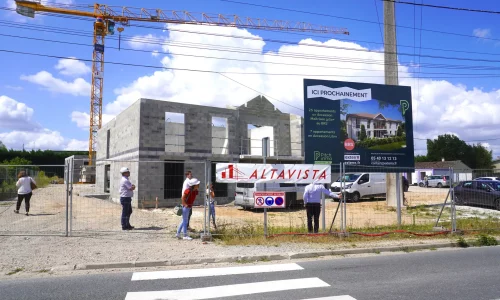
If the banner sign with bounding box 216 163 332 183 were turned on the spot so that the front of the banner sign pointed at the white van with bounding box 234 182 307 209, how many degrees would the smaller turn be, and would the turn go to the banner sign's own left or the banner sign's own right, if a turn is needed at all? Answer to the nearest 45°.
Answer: approximately 180°

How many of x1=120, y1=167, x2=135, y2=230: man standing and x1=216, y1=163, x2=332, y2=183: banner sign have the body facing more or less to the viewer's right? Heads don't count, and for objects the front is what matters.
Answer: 1

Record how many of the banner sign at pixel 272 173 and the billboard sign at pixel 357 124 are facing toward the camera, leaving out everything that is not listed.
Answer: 2

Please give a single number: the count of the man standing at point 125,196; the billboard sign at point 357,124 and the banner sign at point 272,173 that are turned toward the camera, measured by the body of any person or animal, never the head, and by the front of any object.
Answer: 2

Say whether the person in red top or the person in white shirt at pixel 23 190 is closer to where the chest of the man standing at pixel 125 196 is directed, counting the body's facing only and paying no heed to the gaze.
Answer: the person in red top

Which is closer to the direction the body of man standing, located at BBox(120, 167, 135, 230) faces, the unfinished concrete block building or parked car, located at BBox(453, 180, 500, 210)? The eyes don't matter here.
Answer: the parked car

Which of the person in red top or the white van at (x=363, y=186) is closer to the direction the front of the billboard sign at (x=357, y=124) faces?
the person in red top

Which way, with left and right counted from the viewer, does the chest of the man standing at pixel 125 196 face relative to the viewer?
facing to the right of the viewer

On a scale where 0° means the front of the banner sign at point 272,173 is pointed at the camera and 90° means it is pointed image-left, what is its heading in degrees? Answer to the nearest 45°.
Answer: approximately 0°

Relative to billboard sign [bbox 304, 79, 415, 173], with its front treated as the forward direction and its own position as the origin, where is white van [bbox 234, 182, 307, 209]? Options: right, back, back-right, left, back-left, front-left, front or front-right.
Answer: back-right
